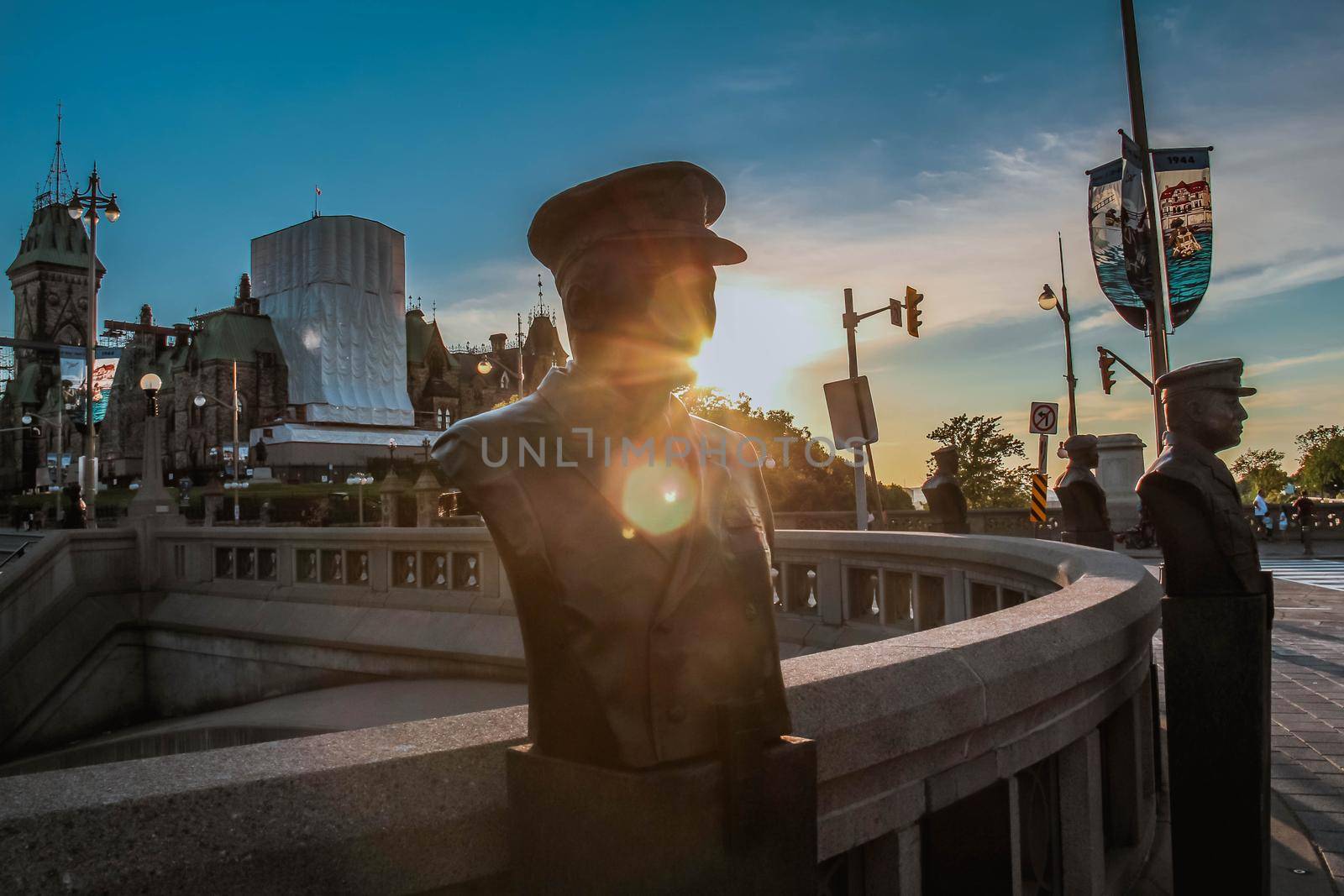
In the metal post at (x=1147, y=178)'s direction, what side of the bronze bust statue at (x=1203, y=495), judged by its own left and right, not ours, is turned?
left

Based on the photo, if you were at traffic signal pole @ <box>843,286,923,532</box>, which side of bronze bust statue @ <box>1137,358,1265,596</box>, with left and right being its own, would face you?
left

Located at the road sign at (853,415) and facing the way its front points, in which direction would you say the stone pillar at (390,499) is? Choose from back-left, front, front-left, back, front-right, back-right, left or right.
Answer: front-left

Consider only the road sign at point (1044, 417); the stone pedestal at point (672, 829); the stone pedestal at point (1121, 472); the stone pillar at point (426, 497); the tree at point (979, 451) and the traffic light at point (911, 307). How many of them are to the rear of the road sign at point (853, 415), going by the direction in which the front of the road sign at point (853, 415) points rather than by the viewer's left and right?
1

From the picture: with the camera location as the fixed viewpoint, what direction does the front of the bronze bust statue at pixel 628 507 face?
facing the viewer and to the right of the viewer

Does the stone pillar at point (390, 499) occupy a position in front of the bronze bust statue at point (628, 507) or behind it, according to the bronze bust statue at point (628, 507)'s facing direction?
behind

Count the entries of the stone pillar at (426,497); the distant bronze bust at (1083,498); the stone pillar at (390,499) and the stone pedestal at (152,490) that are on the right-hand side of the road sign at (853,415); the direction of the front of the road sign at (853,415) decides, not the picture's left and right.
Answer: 1

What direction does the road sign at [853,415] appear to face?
away from the camera

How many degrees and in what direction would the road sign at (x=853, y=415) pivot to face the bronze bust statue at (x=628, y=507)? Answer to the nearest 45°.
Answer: approximately 180°

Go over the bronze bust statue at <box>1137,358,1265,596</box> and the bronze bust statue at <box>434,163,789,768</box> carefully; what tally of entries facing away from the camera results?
0

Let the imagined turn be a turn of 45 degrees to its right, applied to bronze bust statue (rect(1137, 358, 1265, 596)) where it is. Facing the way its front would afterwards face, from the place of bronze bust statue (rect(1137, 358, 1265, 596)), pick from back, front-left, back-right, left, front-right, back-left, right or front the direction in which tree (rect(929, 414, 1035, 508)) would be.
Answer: back-left

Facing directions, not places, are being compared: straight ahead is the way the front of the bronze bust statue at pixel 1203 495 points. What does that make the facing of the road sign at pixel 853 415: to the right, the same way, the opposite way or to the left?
to the left
